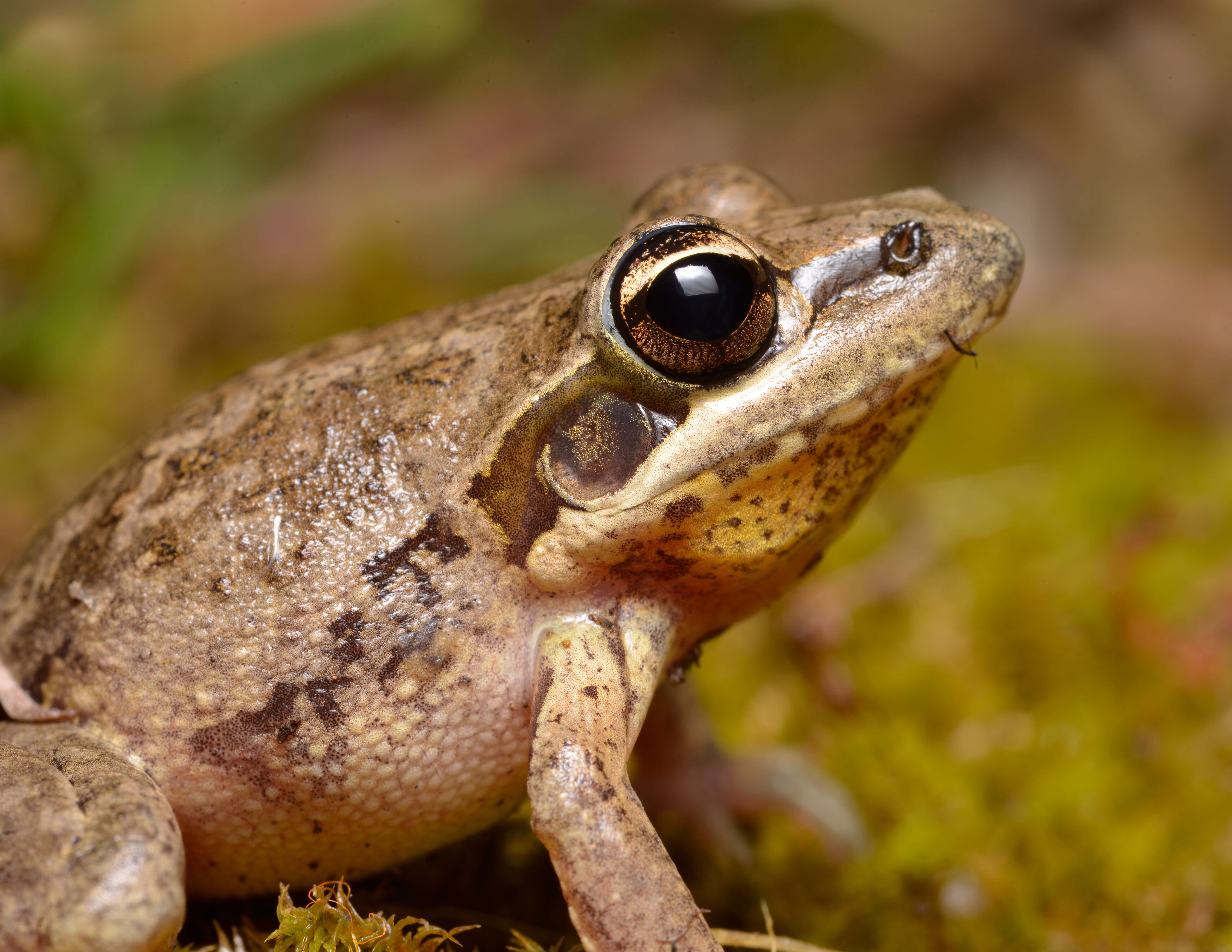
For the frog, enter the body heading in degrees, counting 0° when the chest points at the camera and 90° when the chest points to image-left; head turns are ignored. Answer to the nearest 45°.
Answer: approximately 270°
